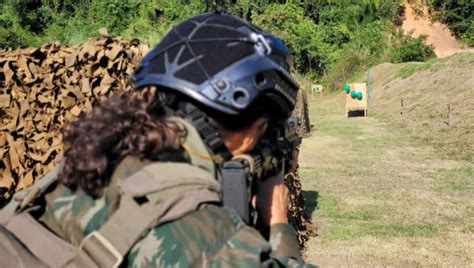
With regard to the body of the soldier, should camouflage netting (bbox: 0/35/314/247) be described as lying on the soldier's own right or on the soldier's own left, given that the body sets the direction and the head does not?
on the soldier's own left

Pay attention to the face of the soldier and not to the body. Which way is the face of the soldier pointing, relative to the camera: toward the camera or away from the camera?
away from the camera

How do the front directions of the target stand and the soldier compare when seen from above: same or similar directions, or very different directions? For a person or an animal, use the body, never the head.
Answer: very different directions

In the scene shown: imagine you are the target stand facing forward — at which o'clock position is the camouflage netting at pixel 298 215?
The camouflage netting is roughly at 12 o'clock from the target stand.

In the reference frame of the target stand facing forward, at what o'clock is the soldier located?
The soldier is roughly at 12 o'clock from the target stand.

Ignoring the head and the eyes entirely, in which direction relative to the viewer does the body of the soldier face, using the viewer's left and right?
facing away from the viewer and to the right of the viewer

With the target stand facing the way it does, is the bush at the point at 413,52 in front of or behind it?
behind

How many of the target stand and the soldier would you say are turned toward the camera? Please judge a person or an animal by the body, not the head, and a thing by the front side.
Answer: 1
